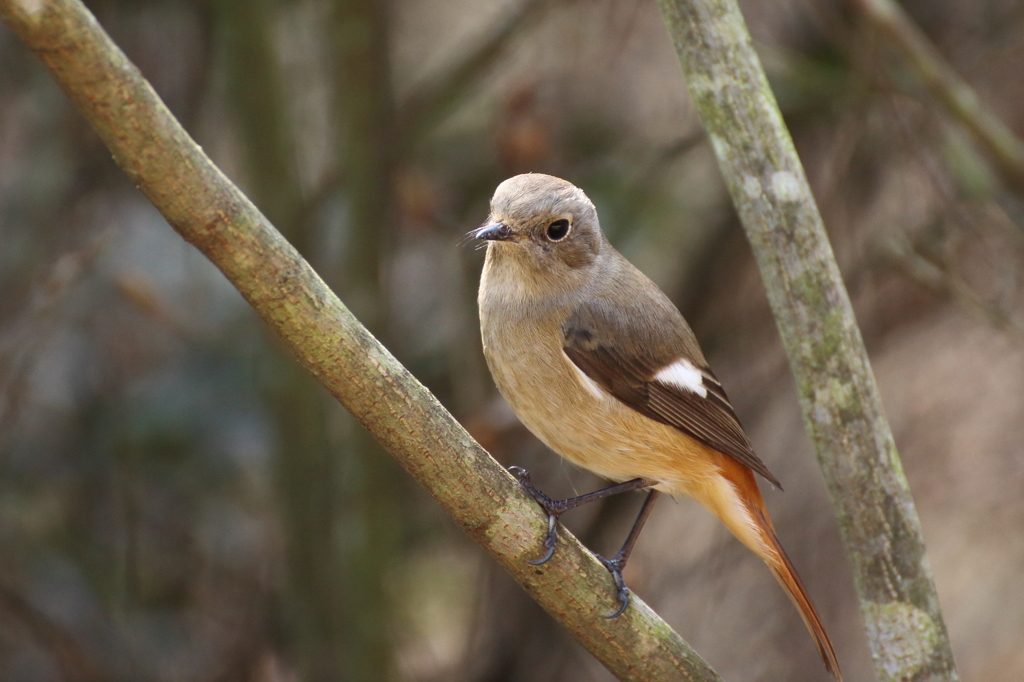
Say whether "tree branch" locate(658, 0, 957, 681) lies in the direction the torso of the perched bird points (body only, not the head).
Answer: no

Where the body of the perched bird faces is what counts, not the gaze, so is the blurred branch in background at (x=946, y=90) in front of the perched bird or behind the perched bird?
behind

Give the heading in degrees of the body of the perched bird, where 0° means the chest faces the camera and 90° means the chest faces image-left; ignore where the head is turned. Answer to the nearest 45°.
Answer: approximately 45°

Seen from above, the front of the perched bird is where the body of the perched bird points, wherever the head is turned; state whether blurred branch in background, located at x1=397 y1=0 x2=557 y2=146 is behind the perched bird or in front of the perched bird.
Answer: behind
